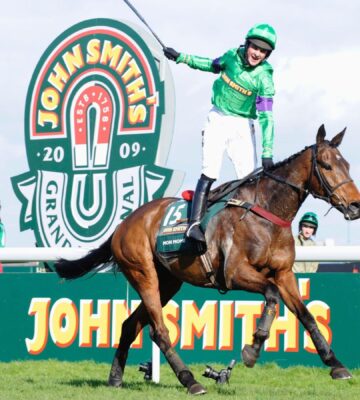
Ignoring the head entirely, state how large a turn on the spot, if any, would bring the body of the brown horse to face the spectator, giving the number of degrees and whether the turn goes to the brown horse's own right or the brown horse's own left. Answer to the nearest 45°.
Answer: approximately 90° to the brown horse's own left

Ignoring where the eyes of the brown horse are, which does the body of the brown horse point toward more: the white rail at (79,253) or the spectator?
the spectator

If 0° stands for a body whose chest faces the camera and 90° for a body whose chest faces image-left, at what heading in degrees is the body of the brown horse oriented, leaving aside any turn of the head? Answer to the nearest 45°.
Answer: approximately 270°

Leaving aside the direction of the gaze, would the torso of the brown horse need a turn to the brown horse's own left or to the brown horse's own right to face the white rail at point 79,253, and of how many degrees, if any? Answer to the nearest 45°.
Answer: approximately 135° to the brown horse's own left
